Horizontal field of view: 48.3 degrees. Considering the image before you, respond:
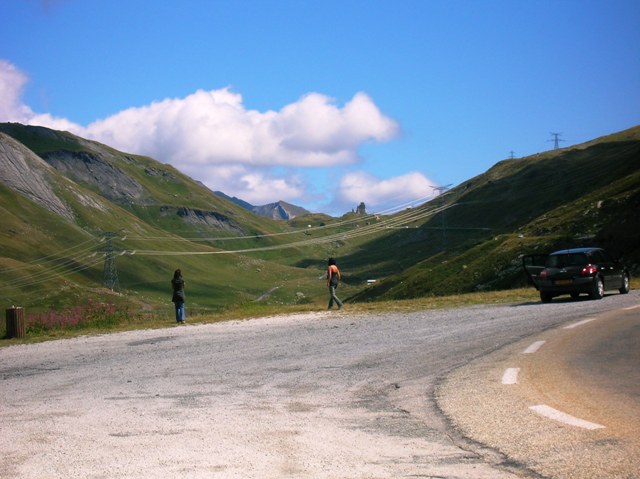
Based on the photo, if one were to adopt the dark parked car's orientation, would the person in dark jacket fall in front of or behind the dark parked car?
behind

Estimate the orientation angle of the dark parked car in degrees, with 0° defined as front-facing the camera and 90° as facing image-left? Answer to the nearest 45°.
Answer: approximately 225°

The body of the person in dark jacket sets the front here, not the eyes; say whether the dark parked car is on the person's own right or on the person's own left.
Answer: on the person's own right

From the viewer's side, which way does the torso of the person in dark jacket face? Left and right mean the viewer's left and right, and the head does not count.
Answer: facing away from the viewer
